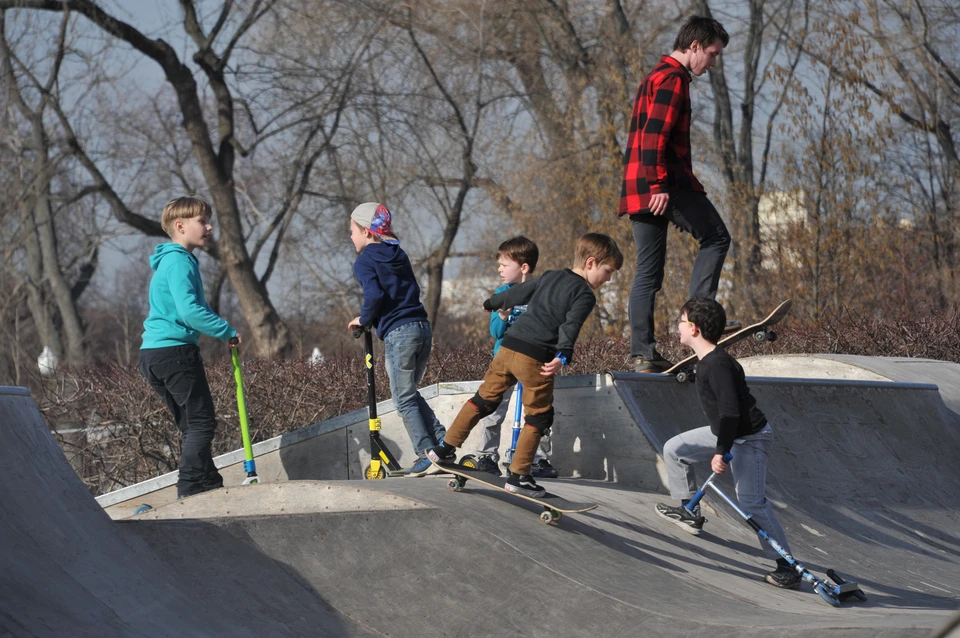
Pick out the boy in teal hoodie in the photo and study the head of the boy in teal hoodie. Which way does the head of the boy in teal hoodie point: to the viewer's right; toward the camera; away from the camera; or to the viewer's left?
to the viewer's right

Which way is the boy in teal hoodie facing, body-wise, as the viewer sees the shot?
to the viewer's right

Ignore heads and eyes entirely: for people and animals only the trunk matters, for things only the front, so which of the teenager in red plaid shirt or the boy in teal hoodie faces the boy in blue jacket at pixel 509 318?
the boy in teal hoodie

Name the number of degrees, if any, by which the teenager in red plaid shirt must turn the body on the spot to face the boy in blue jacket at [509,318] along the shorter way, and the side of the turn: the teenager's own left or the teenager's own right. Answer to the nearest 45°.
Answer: approximately 180°

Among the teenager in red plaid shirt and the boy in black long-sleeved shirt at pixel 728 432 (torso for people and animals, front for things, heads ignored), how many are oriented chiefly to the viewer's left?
1

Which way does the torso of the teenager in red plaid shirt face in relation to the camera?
to the viewer's right

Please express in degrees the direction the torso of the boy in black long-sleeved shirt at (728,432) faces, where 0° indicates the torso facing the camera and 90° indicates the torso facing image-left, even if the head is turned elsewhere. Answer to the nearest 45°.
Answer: approximately 90°

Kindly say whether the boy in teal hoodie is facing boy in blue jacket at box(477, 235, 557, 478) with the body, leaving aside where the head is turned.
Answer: yes

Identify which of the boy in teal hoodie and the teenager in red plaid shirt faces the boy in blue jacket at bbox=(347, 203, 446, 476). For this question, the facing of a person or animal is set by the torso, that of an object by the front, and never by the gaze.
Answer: the boy in teal hoodie
